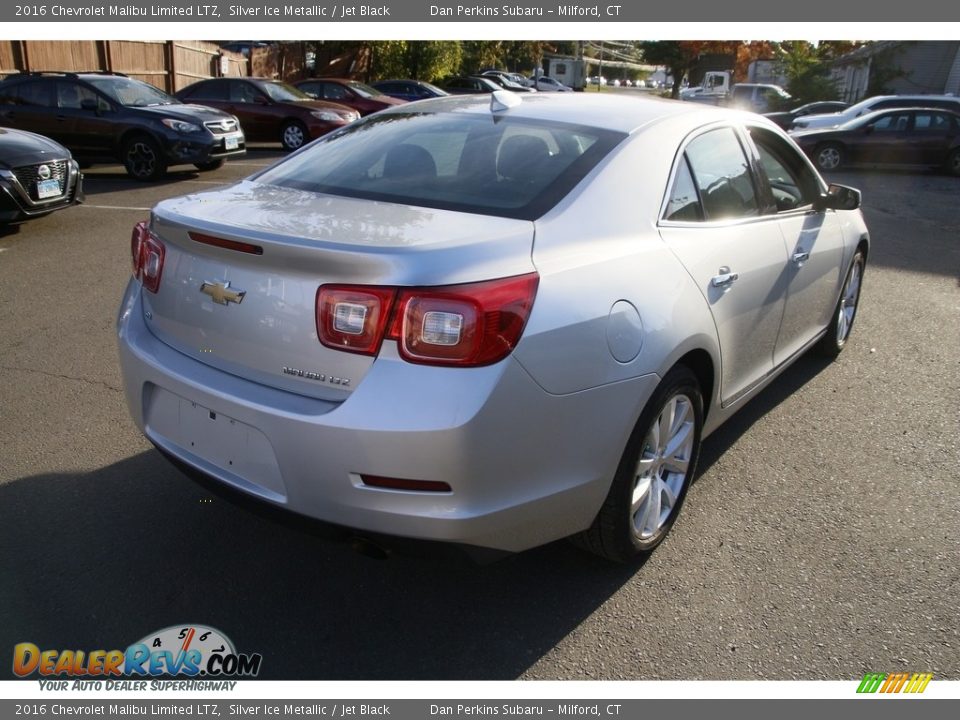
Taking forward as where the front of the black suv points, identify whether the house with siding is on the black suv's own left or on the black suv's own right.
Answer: on the black suv's own left

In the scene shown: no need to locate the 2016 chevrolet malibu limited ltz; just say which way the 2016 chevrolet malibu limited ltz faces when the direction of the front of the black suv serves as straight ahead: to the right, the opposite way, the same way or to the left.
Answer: to the left

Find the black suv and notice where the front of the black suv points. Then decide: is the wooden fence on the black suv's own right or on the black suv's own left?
on the black suv's own left

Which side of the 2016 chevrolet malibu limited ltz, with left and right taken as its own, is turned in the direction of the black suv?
left

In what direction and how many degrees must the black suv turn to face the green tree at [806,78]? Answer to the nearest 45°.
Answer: approximately 90° to its left

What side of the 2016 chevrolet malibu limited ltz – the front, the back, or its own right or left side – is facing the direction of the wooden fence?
left

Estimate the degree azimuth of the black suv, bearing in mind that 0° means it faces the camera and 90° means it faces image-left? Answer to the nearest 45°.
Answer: approximately 315°

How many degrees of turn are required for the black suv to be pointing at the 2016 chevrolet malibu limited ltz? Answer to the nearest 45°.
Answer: approximately 45° to its right

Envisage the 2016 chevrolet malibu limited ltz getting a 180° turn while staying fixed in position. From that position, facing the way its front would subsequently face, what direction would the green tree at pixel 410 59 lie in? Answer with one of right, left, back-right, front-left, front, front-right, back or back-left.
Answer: back-right

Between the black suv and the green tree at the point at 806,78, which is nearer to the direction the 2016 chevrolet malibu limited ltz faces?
the green tree

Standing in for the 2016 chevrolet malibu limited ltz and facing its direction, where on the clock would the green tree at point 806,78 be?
The green tree is roughly at 11 o'clock from the 2016 chevrolet malibu limited ltz.

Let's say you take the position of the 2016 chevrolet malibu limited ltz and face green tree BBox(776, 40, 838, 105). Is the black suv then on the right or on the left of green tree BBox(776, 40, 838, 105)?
left

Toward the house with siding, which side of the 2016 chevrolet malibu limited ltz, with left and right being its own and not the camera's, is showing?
front

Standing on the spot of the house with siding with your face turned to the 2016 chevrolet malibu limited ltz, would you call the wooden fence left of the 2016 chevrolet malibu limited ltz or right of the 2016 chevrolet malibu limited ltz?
right

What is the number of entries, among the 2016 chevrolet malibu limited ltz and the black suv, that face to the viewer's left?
0
